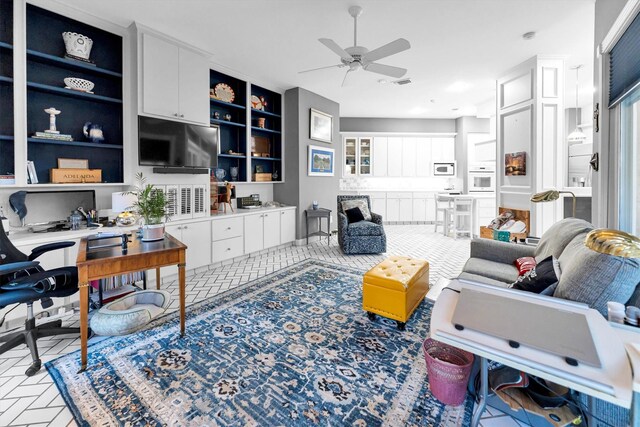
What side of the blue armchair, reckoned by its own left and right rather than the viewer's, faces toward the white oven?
left

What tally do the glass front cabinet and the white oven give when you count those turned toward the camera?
2

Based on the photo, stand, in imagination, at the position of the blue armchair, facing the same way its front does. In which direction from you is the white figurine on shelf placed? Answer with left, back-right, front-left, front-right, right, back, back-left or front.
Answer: right

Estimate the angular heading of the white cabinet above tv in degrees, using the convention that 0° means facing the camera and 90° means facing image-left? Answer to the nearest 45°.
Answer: approximately 315°

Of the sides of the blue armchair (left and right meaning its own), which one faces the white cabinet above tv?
right

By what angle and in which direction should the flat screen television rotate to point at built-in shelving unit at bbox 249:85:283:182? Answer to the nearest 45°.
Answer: approximately 90° to its left

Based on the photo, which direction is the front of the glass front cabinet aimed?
toward the camera

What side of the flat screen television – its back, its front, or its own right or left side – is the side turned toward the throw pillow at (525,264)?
front

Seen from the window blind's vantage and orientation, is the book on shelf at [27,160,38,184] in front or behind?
in front

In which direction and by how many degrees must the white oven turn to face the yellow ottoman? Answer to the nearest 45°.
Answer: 0° — it already faces it

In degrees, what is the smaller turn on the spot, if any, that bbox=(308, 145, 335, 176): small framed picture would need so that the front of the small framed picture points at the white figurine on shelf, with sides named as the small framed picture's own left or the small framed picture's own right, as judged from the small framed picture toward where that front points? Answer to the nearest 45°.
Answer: approximately 90° to the small framed picture's own right

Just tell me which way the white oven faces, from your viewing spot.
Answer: facing the viewer

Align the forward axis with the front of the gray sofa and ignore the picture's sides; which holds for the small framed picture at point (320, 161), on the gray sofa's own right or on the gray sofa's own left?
on the gray sofa's own right

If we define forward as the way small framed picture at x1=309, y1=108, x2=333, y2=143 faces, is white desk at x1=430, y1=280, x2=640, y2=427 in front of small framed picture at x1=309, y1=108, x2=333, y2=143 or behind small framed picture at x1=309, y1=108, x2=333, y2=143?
in front
